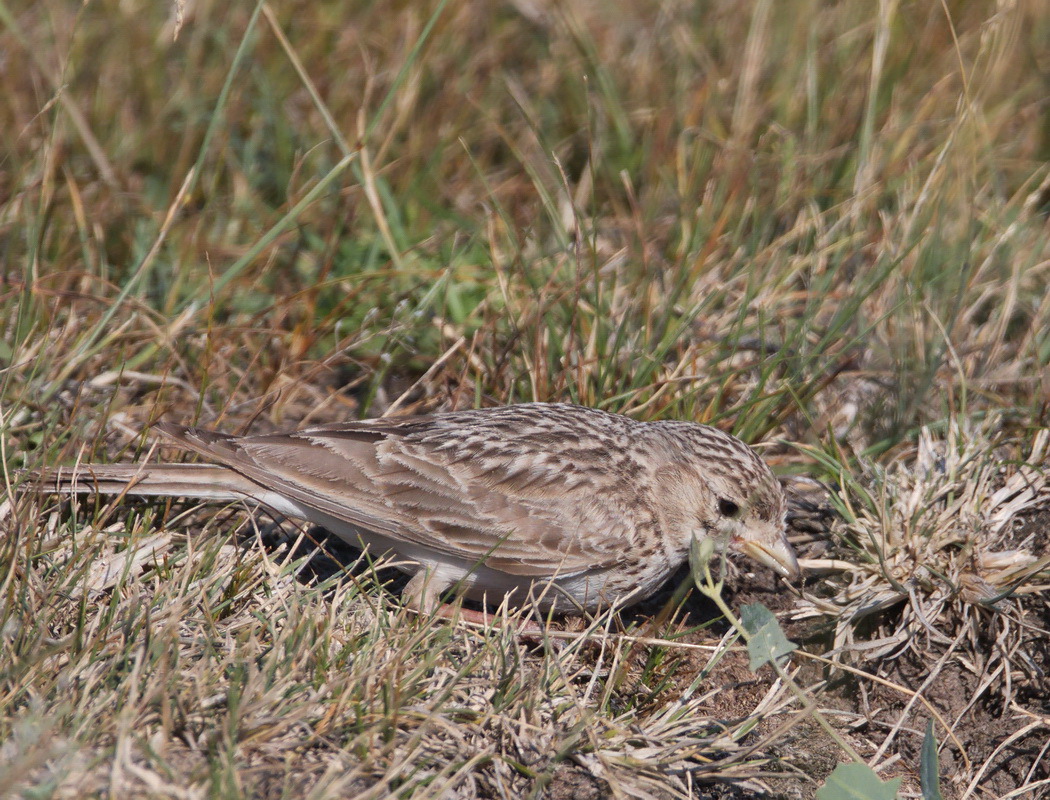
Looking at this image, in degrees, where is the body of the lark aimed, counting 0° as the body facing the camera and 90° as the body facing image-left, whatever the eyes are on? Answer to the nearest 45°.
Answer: approximately 270°
